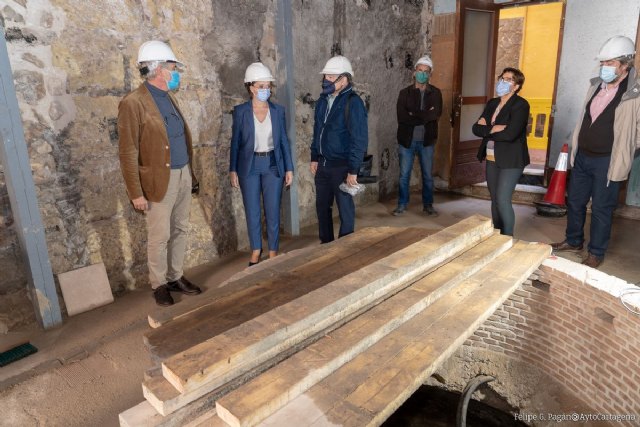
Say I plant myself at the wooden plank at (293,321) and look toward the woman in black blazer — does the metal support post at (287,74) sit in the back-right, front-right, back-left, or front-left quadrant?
front-left

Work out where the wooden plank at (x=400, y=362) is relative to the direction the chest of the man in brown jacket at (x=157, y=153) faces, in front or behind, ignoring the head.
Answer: in front

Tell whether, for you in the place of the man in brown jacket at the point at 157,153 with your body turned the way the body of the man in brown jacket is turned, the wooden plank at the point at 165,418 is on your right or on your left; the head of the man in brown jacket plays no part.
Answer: on your right

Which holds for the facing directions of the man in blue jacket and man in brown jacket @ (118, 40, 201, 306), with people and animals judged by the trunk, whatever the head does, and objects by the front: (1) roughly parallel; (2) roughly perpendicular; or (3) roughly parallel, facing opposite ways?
roughly perpendicular

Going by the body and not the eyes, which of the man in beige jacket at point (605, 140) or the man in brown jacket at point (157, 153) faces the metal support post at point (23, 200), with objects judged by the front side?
the man in beige jacket at point (605, 140)

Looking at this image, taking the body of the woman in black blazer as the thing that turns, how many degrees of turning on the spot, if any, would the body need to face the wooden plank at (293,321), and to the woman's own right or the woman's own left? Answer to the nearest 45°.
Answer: approximately 45° to the woman's own left

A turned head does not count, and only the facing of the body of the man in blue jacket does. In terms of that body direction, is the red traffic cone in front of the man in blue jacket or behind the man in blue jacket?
behind

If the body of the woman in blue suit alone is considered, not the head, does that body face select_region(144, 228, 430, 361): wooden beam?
yes

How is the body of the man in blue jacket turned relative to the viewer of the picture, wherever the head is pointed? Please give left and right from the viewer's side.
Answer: facing the viewer and to the left of the viewer

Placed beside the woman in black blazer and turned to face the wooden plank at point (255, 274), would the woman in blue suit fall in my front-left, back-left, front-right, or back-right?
front-right

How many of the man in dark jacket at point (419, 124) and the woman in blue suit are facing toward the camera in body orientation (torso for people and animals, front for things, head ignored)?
2

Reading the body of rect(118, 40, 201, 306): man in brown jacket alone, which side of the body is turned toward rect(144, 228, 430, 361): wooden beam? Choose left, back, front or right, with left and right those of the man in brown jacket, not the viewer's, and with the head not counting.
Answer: front

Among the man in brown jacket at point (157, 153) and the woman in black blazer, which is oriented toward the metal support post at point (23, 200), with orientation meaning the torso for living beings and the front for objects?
the woman in black blazer

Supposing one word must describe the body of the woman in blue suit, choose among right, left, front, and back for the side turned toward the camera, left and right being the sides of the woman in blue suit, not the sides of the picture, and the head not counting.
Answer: front

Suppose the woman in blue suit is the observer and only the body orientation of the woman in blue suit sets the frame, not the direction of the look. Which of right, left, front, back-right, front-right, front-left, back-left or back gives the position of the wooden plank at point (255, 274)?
front

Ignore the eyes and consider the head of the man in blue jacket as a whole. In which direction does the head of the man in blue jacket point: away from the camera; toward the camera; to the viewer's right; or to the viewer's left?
to the viewer's left

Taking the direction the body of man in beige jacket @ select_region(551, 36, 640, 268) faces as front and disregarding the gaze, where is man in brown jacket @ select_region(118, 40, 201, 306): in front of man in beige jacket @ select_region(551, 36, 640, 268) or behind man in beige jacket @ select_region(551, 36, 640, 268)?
in front

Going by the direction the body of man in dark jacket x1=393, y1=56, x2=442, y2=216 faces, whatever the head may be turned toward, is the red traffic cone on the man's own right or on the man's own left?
on the man's own left
